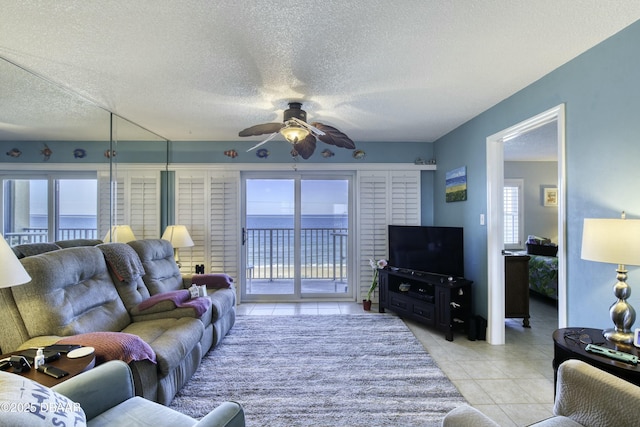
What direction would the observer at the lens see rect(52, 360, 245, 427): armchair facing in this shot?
facing away from the viewer and to the right of the viewer

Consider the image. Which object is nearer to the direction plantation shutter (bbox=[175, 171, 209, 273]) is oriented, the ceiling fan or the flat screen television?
the ceiling fan

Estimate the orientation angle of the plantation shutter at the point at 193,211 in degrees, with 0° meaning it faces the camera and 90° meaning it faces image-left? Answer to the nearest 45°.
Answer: approximately 0°

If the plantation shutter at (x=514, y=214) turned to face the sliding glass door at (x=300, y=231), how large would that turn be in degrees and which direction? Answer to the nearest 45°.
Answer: approximately 45° to its right

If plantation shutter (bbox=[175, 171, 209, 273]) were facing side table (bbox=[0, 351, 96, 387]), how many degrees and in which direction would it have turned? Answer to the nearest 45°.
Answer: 0° — it already faces it

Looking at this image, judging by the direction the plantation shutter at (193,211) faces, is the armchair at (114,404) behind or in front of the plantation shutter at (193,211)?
in front

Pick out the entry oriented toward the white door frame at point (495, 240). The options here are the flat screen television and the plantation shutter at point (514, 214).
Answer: the plantation shutter

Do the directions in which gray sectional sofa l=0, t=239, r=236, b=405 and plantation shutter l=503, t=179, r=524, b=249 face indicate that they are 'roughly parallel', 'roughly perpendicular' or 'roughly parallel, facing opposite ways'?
roughly perpendicular

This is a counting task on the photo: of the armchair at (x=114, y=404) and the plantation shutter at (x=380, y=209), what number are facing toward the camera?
1

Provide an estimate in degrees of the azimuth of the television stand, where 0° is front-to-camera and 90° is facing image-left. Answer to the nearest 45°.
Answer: approximately 45°
